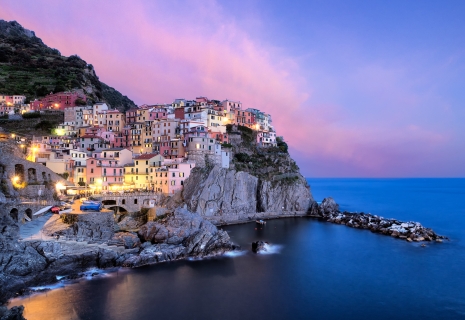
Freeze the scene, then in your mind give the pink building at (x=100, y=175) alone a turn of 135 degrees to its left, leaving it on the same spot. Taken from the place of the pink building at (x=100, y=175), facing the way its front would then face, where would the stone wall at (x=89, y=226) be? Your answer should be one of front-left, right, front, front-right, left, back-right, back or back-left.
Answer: back-right

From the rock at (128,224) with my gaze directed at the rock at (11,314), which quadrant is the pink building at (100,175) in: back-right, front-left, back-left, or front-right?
back-right

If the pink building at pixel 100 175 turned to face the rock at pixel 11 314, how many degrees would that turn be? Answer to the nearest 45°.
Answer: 0° — it already faces it

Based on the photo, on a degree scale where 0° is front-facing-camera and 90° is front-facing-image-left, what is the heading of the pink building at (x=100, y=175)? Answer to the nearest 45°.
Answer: approximately 0°

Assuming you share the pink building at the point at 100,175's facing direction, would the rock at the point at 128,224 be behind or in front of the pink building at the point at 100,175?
in front

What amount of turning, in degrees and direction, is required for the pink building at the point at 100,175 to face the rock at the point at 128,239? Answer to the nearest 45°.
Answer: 0° — it already faces it

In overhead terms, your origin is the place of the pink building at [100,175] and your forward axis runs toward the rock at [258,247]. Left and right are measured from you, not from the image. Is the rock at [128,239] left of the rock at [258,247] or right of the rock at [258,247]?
right

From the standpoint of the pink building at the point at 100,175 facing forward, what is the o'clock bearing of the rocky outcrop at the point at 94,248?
The rocky outcrop is roughly at 12 o'clock from the pink building.
